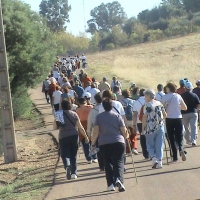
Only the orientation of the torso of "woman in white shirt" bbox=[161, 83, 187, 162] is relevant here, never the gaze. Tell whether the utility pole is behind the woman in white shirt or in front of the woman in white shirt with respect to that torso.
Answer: in front

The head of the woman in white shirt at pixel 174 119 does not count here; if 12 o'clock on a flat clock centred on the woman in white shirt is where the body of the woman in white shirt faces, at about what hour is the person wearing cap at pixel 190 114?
The person wearing cap is roughly at 2 o'clock from the woman in white shirt.

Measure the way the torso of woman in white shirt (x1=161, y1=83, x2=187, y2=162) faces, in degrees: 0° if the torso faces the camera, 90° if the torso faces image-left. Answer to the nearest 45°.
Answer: approximately 135°

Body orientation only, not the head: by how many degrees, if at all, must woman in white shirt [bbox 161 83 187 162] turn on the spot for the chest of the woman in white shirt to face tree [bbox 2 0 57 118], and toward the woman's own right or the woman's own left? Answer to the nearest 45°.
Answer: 0° — they already face it

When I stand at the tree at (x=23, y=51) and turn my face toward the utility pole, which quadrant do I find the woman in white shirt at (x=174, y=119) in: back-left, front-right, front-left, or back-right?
front-left
